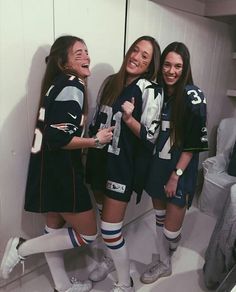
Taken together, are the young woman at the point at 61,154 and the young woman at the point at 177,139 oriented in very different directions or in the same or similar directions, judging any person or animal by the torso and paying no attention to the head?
very different directions

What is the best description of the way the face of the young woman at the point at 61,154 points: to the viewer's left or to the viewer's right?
to the viewer's right

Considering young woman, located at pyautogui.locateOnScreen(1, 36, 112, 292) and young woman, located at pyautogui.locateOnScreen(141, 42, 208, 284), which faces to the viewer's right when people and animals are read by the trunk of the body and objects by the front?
young woman, located at pyautogui.locateOnScreen(1, 36, 112, 292)

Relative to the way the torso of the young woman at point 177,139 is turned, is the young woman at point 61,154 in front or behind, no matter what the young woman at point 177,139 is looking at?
in front

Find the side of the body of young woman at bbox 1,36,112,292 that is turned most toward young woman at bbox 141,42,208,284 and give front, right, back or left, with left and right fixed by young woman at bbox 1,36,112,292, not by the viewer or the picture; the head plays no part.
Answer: front

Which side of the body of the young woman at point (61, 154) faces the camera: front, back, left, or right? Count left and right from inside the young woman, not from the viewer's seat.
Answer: right

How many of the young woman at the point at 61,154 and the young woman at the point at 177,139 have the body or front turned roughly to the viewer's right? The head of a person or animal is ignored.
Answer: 1
